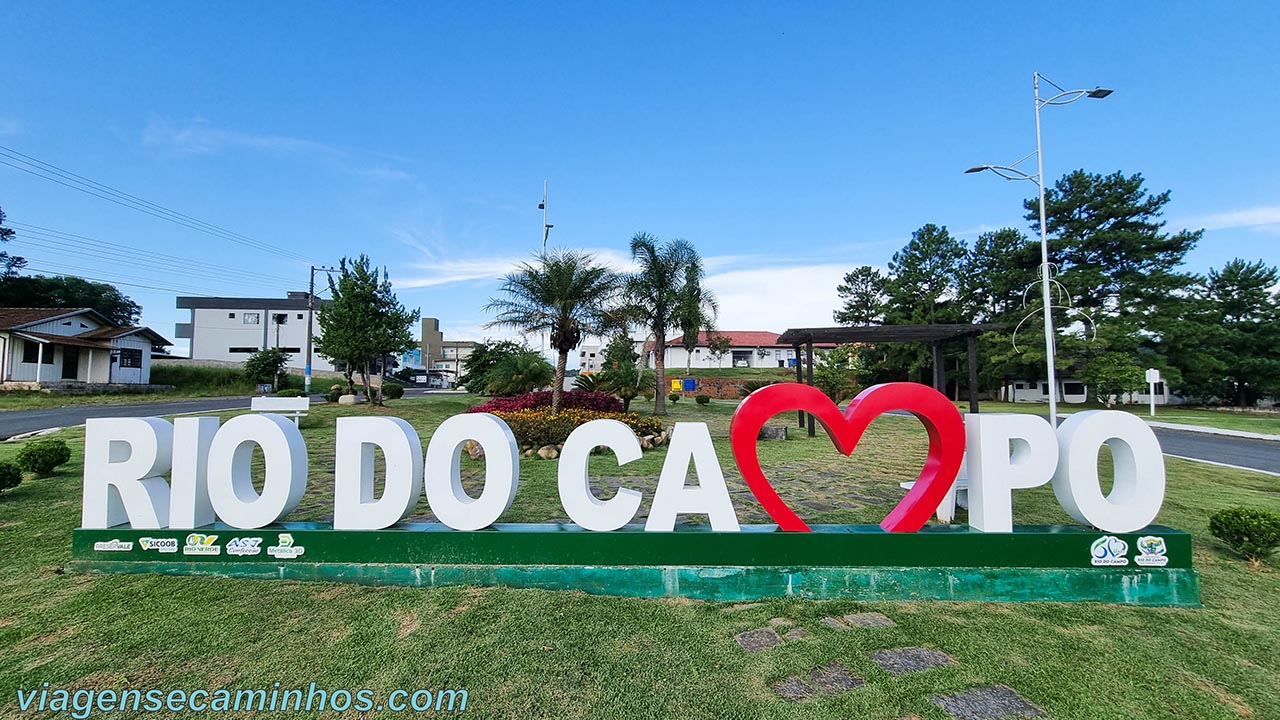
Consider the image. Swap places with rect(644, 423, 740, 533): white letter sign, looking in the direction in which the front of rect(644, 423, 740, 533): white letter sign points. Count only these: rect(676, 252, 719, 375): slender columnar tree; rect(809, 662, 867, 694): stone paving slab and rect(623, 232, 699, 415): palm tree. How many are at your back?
2

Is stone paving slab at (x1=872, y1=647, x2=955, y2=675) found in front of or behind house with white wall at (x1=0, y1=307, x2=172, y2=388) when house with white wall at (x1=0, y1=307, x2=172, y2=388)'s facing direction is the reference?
in front

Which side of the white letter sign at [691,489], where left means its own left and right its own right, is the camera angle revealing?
front

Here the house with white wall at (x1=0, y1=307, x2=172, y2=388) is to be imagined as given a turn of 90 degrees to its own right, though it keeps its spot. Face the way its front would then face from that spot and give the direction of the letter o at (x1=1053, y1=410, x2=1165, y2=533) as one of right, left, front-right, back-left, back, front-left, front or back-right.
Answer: front-left

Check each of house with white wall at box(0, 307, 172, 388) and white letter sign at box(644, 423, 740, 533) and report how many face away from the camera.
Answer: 0

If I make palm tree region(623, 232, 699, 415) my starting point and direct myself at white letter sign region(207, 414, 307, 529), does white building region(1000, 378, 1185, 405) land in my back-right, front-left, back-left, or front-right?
back-left

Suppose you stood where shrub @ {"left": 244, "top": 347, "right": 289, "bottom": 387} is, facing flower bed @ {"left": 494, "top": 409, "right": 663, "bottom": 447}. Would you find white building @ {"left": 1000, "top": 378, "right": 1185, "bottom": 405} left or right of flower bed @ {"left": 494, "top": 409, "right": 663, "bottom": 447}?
left

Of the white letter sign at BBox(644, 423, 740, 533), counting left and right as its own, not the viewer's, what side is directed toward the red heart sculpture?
left

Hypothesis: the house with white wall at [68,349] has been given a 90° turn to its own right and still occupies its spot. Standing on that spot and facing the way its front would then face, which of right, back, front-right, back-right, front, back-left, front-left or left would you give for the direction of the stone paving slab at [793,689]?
front-left

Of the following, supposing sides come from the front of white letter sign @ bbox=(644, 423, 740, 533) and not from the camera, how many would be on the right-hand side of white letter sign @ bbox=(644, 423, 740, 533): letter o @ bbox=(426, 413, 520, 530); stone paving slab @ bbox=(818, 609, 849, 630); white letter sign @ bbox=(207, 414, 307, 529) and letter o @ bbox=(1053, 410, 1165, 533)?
2

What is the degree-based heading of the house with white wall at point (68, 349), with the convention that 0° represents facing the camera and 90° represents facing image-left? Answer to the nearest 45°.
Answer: approximately 315°

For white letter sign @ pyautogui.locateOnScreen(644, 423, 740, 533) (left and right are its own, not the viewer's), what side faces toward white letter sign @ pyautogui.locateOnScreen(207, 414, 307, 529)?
right

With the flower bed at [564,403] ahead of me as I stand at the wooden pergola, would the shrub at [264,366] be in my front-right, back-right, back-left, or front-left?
front-right

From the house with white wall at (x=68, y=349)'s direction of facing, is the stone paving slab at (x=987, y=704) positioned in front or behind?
in front

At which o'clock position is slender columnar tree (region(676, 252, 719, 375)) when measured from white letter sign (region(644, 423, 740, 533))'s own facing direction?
The slender columnar tree is roughly at 6 o'clock from the white letter sign.
